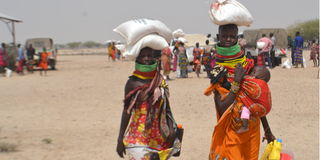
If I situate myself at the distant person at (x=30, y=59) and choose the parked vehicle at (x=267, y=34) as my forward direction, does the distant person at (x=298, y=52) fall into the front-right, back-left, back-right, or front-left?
front-right

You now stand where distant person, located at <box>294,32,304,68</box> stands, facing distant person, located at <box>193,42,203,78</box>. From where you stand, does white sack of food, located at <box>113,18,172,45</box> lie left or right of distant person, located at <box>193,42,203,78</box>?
left

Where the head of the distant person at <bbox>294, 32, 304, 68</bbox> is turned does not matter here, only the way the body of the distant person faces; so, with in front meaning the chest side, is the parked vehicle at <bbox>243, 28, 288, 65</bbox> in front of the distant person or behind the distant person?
in front

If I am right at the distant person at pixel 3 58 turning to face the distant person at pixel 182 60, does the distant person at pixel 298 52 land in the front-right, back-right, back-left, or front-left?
front-left

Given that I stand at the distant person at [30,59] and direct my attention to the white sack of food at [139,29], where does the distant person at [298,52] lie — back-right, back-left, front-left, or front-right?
front-left

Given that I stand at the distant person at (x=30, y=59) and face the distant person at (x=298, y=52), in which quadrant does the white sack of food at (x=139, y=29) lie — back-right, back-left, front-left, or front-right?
front-right
